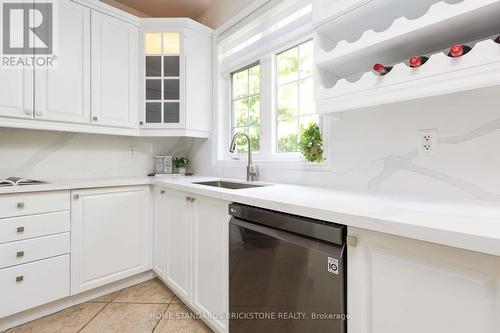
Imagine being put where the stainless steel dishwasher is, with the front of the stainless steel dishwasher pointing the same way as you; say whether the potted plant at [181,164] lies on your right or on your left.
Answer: on your right

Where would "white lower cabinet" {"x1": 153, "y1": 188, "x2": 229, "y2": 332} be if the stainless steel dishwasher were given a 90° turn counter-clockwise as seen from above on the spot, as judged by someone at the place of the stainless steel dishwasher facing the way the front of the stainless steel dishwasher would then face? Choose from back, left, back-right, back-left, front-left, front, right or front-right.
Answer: back

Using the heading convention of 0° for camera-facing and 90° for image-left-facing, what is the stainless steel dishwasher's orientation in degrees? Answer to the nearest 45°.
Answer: approximately 45°

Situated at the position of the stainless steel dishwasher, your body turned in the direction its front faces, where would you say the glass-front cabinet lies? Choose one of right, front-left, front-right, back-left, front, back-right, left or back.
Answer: right
